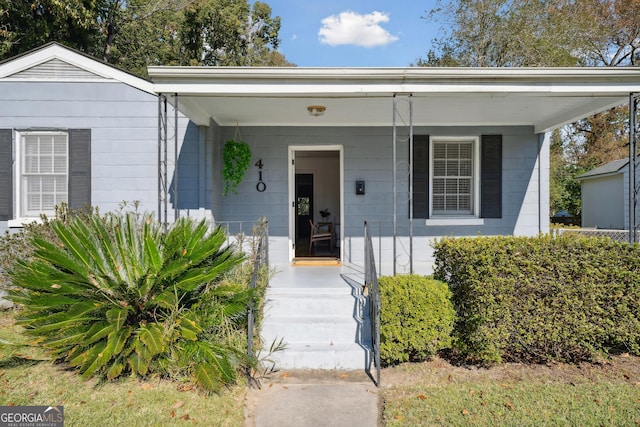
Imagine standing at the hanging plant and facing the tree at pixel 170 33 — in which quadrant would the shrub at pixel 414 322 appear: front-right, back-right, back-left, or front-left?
back-right

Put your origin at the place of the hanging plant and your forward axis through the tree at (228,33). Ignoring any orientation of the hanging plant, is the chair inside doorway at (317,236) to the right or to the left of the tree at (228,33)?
right

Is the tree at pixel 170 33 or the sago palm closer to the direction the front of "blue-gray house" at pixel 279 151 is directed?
the sago palm

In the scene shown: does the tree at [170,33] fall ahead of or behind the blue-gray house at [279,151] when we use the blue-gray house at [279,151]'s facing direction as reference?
behind

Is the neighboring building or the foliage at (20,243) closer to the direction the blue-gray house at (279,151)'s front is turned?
the foliage

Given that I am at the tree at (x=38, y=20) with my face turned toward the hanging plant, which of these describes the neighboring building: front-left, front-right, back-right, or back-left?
front-left

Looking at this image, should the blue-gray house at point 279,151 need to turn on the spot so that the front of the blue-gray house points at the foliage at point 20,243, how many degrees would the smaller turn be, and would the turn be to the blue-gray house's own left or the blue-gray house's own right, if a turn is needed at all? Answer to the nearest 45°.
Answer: approximately 90° to the blue-gray house's own right

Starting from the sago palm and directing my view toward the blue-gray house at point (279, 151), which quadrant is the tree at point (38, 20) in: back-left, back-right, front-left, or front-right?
front-left

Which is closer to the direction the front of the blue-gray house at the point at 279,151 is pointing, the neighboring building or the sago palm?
the sago palm

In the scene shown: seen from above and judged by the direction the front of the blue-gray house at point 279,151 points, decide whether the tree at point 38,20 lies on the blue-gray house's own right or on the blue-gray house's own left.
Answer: on the blue-gray house's own right

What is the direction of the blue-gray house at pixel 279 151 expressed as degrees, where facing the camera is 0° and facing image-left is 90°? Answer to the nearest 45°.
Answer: approximately 0°

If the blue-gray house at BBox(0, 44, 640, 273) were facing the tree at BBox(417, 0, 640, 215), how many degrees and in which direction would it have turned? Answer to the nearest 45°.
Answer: approximately 135° to its left

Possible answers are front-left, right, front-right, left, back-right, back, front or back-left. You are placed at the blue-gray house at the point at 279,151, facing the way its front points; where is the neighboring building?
back-left

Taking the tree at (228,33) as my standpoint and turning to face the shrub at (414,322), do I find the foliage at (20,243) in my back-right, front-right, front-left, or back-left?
front-right

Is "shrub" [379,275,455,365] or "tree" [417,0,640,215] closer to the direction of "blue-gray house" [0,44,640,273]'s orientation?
the shrub

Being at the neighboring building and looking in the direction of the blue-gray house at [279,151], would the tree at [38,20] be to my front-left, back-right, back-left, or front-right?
front-right

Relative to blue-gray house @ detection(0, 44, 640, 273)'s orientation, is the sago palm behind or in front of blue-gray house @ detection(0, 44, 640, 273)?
in front

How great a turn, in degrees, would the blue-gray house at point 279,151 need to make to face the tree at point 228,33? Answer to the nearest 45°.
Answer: approximately 180°

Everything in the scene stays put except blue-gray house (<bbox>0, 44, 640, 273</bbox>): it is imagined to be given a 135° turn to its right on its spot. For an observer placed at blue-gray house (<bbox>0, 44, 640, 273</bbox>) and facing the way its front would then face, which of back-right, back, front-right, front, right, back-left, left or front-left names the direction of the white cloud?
front-right
